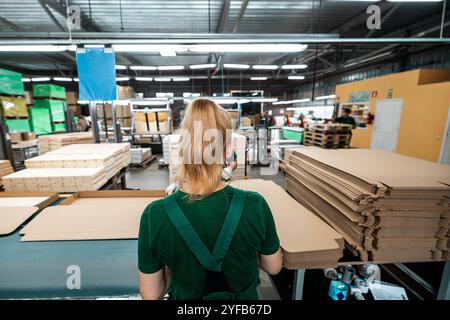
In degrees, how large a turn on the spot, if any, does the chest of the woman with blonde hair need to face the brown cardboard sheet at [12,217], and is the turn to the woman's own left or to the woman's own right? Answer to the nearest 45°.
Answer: approximately 45° to the woman's own left

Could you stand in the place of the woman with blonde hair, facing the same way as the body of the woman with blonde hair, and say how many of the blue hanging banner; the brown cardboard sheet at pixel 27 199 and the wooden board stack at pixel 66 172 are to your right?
0

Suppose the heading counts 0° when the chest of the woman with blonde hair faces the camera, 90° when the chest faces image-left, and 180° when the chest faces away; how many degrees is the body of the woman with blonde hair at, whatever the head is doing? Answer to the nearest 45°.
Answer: approximately 180°

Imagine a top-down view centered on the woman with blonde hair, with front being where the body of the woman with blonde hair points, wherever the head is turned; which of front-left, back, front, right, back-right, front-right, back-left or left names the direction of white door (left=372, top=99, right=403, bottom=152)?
front-right

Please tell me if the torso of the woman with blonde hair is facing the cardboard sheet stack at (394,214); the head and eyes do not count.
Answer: no

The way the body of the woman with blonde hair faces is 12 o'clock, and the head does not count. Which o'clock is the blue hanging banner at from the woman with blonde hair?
The blue hanging banner is roughly at 11 o'clock from the woman with blonde hair.

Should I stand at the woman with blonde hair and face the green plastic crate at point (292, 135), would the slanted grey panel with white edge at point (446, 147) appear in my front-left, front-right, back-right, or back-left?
front-right

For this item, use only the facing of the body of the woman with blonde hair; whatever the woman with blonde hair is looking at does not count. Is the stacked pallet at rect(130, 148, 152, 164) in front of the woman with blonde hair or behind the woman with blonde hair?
in front

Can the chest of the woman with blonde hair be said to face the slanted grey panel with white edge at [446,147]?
no

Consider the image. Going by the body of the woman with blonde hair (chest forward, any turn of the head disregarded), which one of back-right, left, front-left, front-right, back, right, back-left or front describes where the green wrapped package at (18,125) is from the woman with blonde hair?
front-left

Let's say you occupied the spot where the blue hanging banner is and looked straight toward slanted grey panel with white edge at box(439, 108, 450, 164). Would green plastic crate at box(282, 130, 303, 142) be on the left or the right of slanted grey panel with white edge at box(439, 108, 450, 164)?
left

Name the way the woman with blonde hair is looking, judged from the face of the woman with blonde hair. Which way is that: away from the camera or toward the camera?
away from the camera

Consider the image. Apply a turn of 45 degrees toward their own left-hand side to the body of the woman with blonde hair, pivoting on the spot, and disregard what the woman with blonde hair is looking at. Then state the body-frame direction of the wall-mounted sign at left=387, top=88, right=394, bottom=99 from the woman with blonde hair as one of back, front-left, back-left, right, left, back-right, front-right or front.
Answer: right

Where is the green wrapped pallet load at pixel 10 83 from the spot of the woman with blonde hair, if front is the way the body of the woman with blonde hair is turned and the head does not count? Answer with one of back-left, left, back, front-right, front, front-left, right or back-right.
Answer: front-left

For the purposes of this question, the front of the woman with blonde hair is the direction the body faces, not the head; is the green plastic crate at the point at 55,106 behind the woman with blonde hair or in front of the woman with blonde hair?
in front

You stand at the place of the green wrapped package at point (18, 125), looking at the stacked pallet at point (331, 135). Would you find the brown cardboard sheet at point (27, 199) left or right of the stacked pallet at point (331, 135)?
right

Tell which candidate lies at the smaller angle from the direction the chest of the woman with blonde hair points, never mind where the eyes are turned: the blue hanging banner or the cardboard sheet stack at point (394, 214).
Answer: the blue hanging banner
